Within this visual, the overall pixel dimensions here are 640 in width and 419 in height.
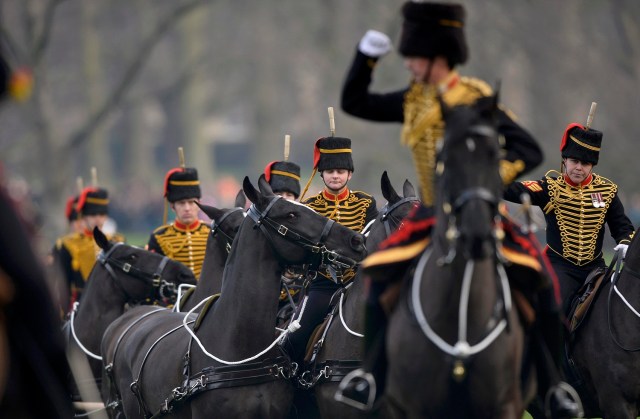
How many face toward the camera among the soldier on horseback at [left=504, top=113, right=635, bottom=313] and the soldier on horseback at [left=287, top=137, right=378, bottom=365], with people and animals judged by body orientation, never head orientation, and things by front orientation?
2

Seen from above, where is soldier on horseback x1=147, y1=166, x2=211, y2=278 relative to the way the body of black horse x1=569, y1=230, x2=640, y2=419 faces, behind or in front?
behind

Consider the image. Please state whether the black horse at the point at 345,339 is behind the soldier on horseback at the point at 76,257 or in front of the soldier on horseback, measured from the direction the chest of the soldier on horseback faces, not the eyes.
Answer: in front

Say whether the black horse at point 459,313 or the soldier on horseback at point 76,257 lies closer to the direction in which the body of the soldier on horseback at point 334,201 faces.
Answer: the black horse

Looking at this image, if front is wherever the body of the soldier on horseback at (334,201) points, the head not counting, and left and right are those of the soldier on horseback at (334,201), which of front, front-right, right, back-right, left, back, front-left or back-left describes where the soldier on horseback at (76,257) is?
back-right

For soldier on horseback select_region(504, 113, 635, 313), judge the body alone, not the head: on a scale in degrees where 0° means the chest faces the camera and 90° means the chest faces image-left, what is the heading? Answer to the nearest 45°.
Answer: approximately 0°

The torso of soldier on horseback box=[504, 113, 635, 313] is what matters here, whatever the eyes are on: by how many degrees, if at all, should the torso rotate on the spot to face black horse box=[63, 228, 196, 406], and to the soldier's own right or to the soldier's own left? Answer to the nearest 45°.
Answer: approximately 90° to the soldier's own right

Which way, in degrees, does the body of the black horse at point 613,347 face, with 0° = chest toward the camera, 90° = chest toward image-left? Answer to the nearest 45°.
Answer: approximately 315°

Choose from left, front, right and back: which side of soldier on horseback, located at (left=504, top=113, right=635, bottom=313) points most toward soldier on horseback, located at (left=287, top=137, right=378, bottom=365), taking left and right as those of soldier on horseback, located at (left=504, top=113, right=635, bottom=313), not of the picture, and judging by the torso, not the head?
right
